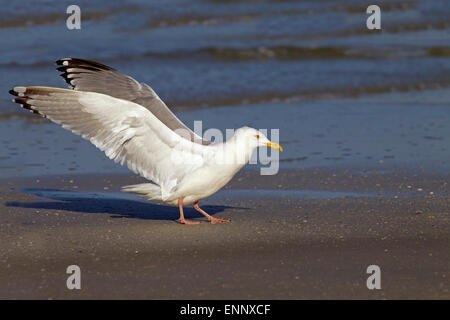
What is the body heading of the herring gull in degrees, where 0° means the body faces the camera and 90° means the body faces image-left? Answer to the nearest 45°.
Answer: approximately 270°
